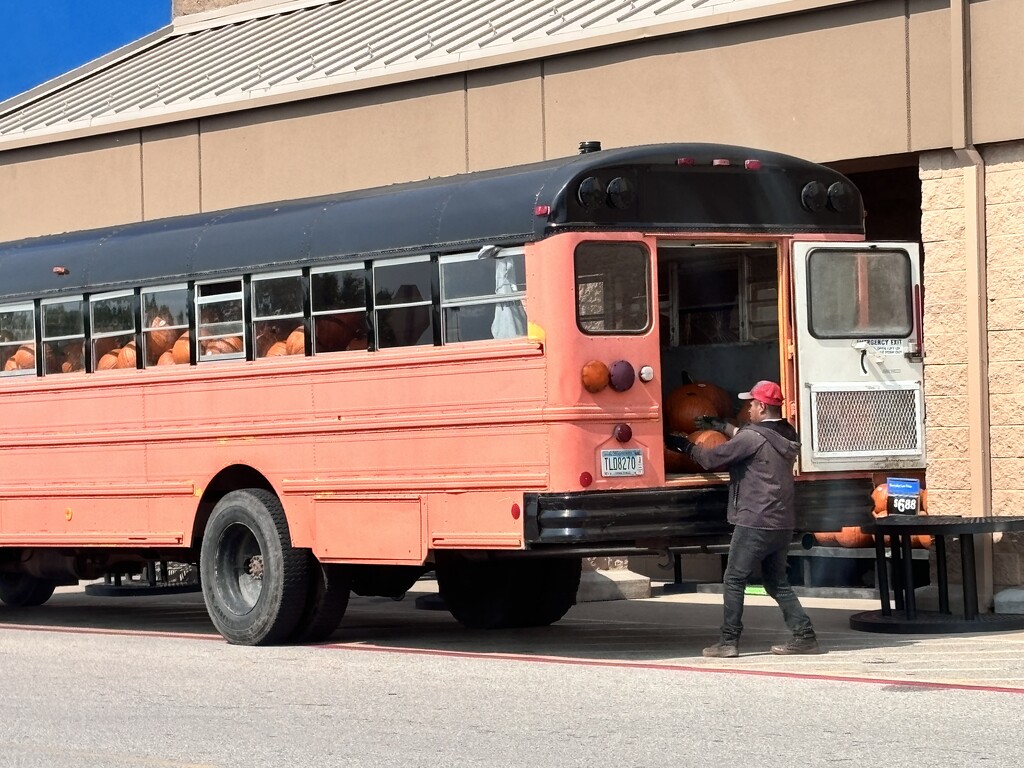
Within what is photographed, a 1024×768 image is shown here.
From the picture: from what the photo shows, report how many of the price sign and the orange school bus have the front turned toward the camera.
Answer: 1

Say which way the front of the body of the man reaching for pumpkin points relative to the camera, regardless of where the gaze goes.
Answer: to the viewer's left

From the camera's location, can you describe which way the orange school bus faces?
facing away from the viewer and to the left of the viewer

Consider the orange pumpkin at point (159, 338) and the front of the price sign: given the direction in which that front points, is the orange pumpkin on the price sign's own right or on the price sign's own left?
on the price sign's own right

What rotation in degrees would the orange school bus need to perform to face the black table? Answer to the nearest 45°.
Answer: approximately 135° to its right

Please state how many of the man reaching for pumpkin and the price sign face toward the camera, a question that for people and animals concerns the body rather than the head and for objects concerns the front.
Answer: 1

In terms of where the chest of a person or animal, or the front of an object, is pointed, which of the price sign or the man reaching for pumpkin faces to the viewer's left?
the man reaching for pumpkin

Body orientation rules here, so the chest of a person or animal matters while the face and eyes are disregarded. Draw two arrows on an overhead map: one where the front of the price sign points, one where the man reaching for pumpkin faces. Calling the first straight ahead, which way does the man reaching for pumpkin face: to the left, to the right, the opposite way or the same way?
to the right

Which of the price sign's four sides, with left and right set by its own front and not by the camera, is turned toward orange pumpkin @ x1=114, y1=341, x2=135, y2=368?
right

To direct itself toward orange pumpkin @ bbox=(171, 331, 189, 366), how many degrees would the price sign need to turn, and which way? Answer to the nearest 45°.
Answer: approximately 90° to its right

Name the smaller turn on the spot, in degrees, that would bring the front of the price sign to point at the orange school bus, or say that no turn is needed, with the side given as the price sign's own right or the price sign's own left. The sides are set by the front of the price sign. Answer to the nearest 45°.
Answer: approximately 45° to the price sign's own right

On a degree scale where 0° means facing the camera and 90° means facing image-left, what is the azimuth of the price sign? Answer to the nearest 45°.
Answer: approximately 0°

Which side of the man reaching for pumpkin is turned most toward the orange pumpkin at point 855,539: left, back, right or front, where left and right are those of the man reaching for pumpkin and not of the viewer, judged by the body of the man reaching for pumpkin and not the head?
right
